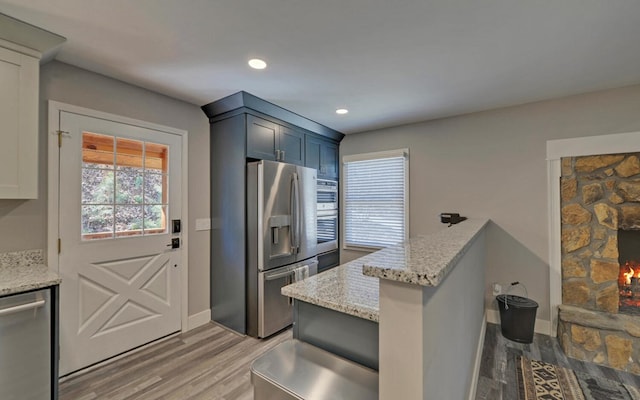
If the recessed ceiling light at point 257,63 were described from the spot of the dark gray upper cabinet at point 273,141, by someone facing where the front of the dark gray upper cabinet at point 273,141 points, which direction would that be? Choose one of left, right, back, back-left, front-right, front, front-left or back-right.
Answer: front-right

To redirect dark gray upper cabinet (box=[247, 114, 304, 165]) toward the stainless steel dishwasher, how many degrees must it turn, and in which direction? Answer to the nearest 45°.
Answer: approximately 90° to its right

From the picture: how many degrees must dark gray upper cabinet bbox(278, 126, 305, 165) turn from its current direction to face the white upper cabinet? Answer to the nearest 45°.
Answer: approximately 90° to its right

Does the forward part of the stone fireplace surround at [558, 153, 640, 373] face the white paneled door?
no

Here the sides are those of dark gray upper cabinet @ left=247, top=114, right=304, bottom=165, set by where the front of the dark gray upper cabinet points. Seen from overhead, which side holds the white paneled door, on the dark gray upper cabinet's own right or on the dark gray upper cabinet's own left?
on the dark gray upper cabinet's own right

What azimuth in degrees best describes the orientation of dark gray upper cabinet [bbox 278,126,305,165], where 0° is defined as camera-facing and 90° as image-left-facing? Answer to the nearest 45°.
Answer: approximately 315°

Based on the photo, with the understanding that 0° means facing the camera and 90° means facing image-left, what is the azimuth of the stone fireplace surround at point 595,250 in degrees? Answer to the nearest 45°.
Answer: approximately 45°

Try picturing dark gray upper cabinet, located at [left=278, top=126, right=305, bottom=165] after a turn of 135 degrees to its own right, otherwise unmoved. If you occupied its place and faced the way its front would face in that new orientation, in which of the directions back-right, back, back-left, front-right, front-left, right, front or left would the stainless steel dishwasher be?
front-left

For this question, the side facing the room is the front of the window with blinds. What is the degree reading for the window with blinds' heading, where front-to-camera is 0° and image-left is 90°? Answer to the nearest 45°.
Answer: approximately 45°

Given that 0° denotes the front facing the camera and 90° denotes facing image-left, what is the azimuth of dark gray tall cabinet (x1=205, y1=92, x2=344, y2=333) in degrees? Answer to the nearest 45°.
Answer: approximately 315°
